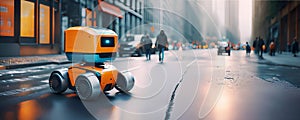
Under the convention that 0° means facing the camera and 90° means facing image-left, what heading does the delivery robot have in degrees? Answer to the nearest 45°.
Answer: approximately 315°
